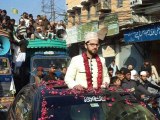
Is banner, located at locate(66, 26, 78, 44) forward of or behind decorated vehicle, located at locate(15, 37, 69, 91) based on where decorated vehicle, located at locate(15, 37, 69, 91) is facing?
behind

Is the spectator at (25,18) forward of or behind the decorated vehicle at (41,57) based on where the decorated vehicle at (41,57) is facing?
behind

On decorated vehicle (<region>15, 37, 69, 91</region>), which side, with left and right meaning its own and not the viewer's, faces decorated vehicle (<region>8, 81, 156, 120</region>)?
front

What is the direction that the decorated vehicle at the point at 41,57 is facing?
toward the camera

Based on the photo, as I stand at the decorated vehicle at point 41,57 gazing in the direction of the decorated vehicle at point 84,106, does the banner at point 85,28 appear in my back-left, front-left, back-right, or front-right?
back-left

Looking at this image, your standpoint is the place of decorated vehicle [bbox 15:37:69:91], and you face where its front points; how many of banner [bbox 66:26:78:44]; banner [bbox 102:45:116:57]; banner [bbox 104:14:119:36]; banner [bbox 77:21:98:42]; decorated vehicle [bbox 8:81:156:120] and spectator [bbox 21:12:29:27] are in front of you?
1

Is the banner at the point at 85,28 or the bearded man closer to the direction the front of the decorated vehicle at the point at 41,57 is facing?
the bearded man

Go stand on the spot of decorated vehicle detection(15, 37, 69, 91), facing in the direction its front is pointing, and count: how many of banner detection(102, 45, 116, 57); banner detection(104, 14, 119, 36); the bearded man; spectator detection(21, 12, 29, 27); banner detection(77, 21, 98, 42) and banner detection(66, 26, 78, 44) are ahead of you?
1

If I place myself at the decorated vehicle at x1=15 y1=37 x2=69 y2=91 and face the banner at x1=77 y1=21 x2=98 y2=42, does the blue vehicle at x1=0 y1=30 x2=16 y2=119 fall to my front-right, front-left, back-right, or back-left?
back-left

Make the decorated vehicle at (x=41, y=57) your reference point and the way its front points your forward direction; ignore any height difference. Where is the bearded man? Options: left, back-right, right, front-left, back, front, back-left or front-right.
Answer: front

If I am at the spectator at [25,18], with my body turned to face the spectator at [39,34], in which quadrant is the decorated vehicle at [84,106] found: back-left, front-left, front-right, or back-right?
front-right

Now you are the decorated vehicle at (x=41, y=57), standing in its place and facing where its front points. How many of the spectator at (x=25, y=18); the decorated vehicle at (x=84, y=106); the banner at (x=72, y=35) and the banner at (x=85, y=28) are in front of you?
1

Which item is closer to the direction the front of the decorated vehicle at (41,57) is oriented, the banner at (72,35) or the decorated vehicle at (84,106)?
the decorated vehicle

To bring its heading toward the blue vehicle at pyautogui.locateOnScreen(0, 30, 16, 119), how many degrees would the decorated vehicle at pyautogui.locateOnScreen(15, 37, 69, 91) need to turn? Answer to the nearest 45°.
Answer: approximately 45° to its right

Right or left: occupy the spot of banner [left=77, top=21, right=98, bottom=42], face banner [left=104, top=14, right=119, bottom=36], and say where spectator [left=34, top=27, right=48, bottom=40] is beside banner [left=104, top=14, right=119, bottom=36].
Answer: right
